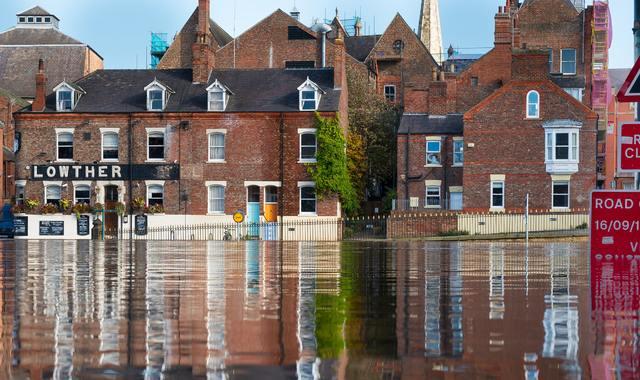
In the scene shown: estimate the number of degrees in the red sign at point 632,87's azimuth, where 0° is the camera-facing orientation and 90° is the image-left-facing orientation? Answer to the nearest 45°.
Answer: approximately 0°

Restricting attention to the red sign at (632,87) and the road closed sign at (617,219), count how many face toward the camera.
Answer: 2

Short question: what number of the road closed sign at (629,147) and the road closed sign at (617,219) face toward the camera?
2
